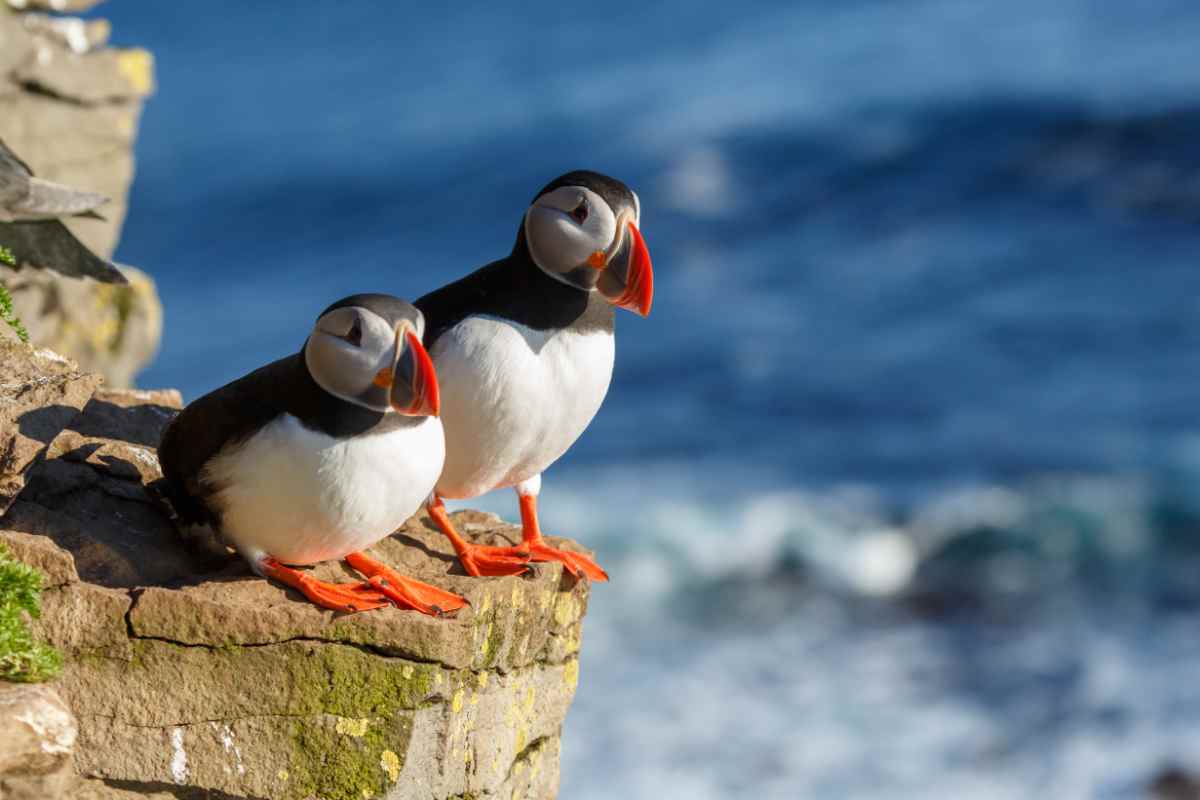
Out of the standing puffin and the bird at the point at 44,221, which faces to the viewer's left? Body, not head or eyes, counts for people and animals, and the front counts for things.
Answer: the bird

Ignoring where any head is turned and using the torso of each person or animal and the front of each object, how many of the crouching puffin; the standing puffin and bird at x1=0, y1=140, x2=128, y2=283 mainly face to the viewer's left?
1

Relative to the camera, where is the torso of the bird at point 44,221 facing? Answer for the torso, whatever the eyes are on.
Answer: to the viewer's left

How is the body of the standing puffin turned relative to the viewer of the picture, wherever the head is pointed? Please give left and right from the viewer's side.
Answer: facing the viewer and to the right of the viewer
